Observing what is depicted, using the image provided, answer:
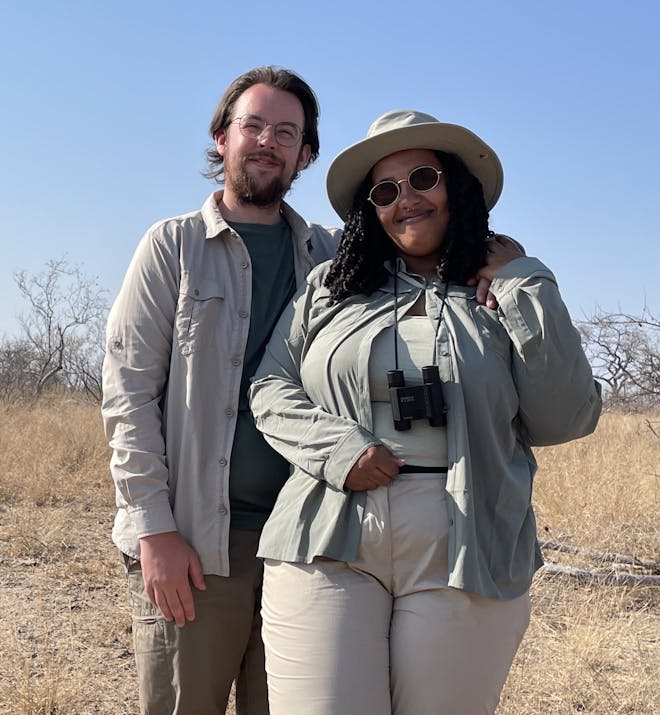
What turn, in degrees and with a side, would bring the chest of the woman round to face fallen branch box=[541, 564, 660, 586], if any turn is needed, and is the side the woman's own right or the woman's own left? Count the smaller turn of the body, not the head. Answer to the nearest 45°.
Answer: approximately 180°

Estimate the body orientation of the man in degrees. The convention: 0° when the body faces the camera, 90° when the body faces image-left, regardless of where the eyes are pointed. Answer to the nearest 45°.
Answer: approximately 315°

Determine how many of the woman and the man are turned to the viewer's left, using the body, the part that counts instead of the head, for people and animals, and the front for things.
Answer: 0

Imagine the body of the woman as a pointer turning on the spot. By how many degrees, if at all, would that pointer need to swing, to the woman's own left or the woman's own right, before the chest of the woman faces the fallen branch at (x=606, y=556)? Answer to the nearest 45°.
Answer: approximately 180°

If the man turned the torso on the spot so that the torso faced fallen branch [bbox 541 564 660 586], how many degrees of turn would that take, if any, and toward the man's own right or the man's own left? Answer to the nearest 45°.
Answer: approximately 90° to the man's own left

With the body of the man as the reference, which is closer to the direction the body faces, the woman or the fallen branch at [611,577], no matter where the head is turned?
the woman

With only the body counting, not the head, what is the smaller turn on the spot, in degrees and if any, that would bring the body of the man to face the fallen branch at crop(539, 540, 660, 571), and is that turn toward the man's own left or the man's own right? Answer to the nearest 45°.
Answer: approximately 90° to the man's own left

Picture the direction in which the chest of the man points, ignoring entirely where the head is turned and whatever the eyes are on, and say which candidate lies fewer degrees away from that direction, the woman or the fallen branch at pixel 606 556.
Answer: the woman

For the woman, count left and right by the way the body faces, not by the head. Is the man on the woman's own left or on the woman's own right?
on the woman's own right

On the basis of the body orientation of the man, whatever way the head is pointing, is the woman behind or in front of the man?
in front

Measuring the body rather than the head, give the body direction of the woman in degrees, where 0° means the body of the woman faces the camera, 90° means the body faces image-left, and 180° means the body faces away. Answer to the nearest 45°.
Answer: approximately 0°
